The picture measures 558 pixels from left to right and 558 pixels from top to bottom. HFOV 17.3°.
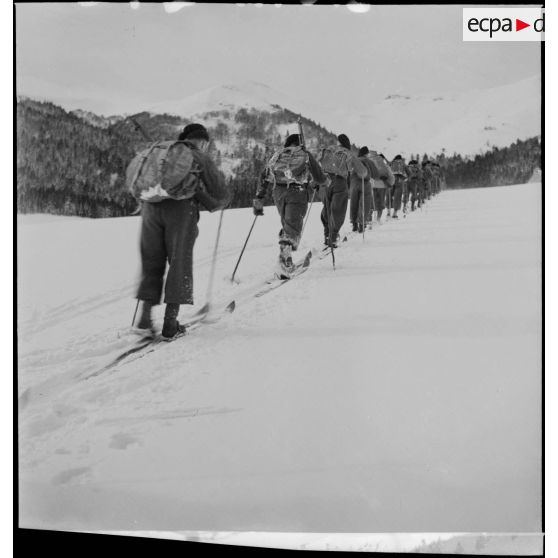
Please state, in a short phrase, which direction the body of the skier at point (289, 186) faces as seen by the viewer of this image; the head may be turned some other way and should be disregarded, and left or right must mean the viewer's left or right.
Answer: facing away from the viewer

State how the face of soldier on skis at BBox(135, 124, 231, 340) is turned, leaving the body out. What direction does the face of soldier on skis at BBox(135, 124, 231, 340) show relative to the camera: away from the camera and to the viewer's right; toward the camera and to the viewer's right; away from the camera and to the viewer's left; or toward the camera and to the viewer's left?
away from the camera and to the viewer's right
